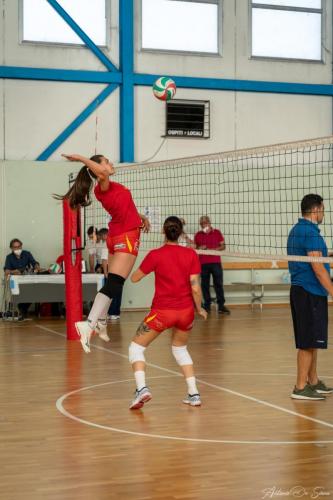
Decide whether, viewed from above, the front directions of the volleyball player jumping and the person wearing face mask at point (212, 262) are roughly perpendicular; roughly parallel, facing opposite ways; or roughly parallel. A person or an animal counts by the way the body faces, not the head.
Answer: roughly perpendicular

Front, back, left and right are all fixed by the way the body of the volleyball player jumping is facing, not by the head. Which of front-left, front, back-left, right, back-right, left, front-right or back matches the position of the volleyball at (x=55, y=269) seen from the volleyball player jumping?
left

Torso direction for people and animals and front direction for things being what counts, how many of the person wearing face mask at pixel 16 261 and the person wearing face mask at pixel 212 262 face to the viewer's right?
0

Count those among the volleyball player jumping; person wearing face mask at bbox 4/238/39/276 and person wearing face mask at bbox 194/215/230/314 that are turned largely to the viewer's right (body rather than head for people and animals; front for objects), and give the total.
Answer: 1

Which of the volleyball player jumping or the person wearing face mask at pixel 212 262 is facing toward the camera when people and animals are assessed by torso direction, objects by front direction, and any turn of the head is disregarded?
the person wearing face mask

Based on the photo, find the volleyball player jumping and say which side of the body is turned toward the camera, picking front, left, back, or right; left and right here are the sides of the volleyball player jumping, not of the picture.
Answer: right

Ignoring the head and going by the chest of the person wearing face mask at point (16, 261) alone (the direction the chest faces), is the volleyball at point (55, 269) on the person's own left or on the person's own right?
on the person's own left

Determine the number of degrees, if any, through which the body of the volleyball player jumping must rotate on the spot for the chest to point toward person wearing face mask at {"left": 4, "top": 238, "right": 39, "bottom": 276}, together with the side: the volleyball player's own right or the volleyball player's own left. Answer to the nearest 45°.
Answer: approximately 90° to the volleyball player's own left

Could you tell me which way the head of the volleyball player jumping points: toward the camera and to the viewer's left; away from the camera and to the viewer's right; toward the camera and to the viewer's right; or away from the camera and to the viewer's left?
away from the camera and to the viewer's right

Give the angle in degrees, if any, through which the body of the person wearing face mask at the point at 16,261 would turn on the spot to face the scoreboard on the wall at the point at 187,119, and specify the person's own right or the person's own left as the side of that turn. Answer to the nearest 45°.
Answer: approximately 90° to the person's own left

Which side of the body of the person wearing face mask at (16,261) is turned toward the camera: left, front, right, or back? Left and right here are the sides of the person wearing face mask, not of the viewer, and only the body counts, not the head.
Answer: front

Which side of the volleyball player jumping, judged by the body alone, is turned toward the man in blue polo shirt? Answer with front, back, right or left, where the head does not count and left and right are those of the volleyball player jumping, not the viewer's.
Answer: front

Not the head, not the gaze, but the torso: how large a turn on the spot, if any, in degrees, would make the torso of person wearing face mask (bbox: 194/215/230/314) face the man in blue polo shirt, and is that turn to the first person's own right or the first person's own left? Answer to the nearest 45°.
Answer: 0° — they already face them

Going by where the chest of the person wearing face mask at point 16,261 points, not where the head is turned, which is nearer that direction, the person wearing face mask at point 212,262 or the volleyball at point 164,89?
the volleyball
